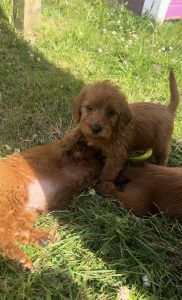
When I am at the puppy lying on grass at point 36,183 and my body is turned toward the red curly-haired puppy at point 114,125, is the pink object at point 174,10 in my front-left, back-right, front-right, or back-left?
front-left

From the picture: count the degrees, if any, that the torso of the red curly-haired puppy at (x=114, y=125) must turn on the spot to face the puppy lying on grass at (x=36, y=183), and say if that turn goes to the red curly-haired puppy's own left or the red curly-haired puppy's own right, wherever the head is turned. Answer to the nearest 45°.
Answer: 0° — it already faces it

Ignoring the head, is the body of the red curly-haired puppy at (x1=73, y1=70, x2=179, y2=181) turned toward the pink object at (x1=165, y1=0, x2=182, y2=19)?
no

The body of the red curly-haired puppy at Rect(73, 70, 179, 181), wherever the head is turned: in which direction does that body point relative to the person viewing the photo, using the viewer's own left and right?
facing the viewer and to the left of the viewer

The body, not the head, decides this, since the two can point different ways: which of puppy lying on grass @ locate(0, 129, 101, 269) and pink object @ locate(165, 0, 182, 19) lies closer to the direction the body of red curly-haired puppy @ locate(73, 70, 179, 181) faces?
the puppy lying on grass

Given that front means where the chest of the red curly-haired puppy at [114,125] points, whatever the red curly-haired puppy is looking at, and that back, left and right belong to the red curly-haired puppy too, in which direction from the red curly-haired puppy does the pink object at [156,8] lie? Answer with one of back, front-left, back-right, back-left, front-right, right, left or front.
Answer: back-right
